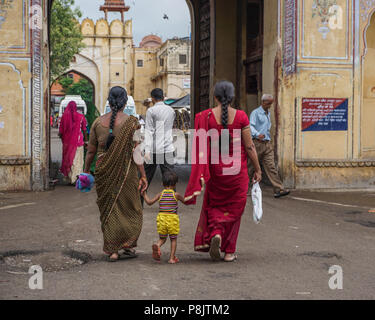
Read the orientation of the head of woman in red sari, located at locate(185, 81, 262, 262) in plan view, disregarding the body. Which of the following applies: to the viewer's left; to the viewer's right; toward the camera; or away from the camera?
away from the camera

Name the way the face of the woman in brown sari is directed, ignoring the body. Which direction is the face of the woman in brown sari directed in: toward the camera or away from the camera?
away from the camera

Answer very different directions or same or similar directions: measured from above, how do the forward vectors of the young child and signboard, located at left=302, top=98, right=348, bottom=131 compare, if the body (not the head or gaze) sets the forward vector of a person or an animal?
very different directions

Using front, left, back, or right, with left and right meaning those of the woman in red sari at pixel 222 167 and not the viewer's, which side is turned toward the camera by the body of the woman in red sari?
back

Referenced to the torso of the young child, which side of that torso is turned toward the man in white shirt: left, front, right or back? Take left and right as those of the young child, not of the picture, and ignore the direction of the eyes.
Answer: front

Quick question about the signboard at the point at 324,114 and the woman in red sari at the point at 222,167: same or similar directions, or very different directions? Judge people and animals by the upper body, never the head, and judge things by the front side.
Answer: very different directions

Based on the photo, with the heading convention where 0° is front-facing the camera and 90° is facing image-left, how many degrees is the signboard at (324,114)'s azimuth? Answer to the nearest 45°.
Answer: approximately 0°

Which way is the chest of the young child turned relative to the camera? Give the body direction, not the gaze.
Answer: away from the camera

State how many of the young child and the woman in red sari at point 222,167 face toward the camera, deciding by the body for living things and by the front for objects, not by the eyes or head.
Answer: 0
